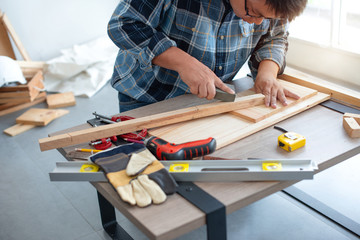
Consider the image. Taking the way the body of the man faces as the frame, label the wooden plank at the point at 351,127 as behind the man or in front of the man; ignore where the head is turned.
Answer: in front

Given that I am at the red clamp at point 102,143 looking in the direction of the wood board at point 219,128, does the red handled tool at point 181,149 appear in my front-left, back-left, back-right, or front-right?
front-right

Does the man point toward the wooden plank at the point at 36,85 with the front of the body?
no

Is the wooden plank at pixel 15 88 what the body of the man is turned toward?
no

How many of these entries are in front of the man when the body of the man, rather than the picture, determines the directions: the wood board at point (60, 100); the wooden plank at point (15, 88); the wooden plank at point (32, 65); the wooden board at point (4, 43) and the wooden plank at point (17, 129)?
0

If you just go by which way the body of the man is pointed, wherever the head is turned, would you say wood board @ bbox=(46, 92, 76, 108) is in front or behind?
behind

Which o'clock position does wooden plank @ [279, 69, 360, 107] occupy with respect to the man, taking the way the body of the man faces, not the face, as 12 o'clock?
The wooden plank is roughly at 10 o'clock from the man.

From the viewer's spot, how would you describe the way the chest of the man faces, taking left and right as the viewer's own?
facing the viewer and to the right of the viewer

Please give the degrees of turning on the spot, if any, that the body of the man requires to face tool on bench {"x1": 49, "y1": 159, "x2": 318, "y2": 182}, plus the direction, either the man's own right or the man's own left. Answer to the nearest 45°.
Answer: approximately 45° to the man's own right

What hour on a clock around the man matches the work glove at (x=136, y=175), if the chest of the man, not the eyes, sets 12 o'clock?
The work glove is roughly at 2 o'clock from the man.
